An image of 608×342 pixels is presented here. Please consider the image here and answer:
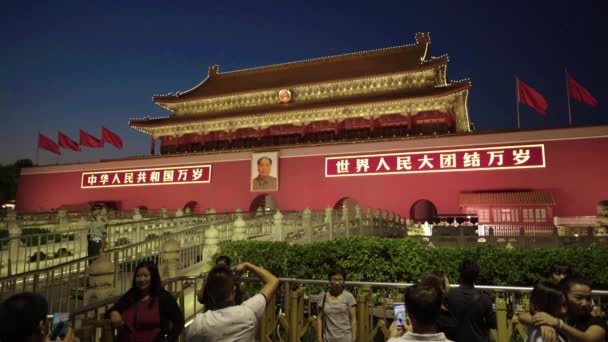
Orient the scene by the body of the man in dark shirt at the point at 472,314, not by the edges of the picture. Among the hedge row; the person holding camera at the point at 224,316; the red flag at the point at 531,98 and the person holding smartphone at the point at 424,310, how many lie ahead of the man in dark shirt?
2

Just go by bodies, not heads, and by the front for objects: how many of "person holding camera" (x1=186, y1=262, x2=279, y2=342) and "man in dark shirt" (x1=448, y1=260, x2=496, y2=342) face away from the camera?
2

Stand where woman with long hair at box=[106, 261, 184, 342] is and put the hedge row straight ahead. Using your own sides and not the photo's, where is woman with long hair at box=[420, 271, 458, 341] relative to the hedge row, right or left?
right

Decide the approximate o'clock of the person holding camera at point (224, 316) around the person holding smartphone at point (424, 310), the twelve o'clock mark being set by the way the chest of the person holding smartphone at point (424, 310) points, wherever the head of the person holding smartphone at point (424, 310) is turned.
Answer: the person holding camera at point (224, 316) is roughly at 9 o'clock from the person holding smartphone at point (424, 310).

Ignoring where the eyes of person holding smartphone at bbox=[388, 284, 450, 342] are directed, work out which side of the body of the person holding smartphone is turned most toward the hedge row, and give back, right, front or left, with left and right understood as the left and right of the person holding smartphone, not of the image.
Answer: front

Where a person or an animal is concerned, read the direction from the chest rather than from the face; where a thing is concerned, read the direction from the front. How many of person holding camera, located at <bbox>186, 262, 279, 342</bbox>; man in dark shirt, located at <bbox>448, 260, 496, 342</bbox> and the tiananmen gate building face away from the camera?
2

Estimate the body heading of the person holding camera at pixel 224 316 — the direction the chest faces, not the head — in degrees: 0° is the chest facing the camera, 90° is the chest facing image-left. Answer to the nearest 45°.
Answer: approximately 180°

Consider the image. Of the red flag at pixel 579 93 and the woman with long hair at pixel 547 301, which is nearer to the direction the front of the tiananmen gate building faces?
the woman with long hair

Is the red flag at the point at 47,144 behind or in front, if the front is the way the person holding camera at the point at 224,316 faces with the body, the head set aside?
in front

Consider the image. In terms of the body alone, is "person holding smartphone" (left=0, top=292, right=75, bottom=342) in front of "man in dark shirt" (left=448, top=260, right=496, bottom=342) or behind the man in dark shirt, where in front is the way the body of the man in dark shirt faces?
behind

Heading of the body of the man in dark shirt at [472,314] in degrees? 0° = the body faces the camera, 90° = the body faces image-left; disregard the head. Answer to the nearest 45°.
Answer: approximately 180°

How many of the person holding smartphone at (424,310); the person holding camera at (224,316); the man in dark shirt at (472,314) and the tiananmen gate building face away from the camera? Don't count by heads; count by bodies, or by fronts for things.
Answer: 3

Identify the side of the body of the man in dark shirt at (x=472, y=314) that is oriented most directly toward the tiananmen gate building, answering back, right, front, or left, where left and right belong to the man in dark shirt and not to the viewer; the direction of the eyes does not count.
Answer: front

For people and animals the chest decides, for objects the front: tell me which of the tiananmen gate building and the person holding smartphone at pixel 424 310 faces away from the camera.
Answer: the person holding smartphone

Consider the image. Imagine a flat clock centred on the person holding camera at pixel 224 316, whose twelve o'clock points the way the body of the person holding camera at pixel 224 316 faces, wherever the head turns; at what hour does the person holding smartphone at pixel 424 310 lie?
the person holding smartphone at pixel 424 310 is roughly at 4 o'clock from the person holding camera at pixel 224 316.

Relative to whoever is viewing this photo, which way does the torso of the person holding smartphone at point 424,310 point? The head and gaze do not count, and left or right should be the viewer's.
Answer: facing away from the viewer
